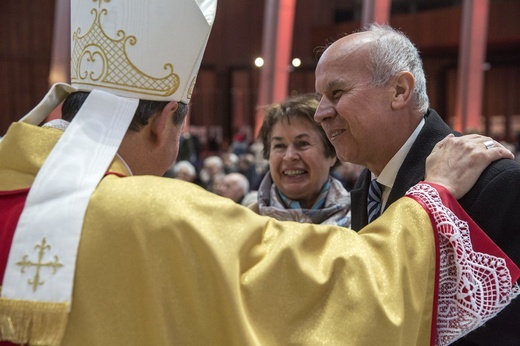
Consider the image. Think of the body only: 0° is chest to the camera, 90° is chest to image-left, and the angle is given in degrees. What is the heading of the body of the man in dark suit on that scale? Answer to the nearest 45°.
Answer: approximately 45°

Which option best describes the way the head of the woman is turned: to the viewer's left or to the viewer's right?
to the viewer's left

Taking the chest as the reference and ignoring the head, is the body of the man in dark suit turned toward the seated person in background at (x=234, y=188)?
no

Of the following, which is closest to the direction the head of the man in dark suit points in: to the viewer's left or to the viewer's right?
to the viewer's left
